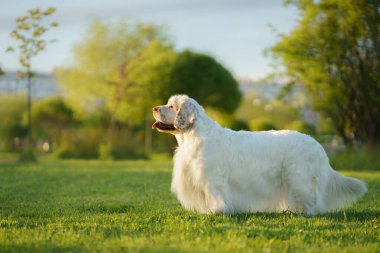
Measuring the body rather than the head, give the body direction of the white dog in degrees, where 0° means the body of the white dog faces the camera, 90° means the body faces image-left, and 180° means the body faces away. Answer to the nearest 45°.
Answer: approximately 90°

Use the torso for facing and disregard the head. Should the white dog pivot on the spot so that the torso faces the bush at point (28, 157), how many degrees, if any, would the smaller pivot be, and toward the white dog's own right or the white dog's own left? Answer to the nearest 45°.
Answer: approximately 45° to the white dog's own right

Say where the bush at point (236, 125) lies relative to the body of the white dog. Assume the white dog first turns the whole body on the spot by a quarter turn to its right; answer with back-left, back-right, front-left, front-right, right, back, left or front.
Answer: front

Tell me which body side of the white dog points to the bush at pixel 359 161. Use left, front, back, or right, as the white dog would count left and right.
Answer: right

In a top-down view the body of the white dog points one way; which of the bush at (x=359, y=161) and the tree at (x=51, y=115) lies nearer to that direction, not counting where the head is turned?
the tree

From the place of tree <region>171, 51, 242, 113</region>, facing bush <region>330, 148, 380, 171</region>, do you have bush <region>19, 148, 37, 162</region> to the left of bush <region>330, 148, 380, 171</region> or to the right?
right

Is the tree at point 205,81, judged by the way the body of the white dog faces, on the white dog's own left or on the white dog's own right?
on the white dog's own right

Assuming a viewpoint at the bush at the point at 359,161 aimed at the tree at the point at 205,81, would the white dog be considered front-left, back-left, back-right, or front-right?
back-left
